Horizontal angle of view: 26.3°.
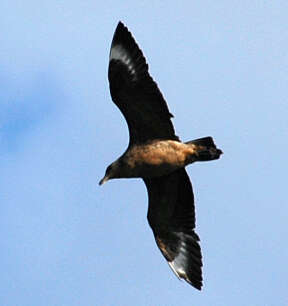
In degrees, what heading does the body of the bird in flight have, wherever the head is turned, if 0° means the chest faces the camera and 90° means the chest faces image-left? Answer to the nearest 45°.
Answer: approximately 90°
